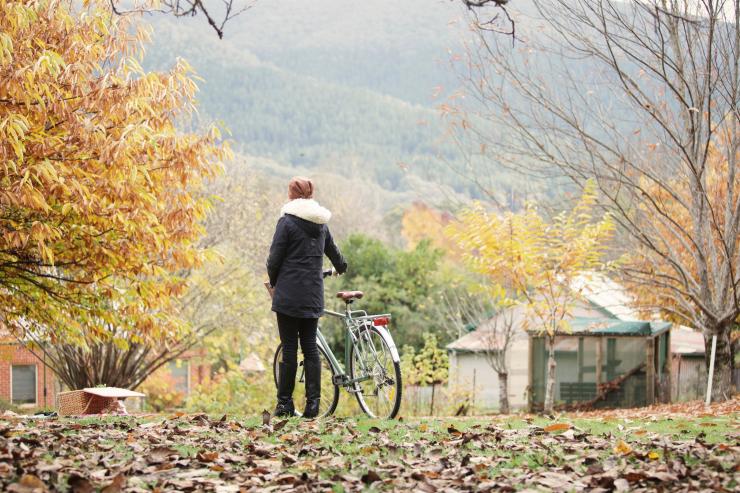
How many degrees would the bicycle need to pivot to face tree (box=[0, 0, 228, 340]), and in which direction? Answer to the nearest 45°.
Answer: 0° — it already faces it

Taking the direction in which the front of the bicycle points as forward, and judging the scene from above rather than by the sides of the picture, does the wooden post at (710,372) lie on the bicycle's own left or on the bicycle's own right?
on the bicycle's own right

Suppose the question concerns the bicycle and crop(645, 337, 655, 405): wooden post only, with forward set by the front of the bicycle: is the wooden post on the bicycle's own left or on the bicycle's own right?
on the bicycle's own right

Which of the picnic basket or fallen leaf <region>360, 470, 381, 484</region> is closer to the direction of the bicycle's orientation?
the picnic basket

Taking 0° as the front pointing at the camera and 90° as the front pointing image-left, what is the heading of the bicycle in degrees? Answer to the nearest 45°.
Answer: approximately 135°

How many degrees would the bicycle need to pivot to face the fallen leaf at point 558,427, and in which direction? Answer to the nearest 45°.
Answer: approximately 180°

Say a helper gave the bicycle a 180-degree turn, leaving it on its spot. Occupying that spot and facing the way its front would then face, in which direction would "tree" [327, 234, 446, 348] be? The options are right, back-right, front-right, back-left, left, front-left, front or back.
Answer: back-left

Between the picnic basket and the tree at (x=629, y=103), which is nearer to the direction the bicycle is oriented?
the picnic basket

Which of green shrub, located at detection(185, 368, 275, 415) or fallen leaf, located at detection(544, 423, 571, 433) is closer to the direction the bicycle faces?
the green shrub

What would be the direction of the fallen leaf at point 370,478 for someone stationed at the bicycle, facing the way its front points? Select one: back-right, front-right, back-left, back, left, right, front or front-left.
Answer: back-left

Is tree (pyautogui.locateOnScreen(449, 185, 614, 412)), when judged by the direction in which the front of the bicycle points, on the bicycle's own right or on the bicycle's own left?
on the bicycle's own right

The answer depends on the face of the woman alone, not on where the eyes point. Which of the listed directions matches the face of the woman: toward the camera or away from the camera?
away from the camera

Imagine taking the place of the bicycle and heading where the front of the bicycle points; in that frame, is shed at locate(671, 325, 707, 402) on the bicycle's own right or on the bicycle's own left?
on the bicycle's own right
